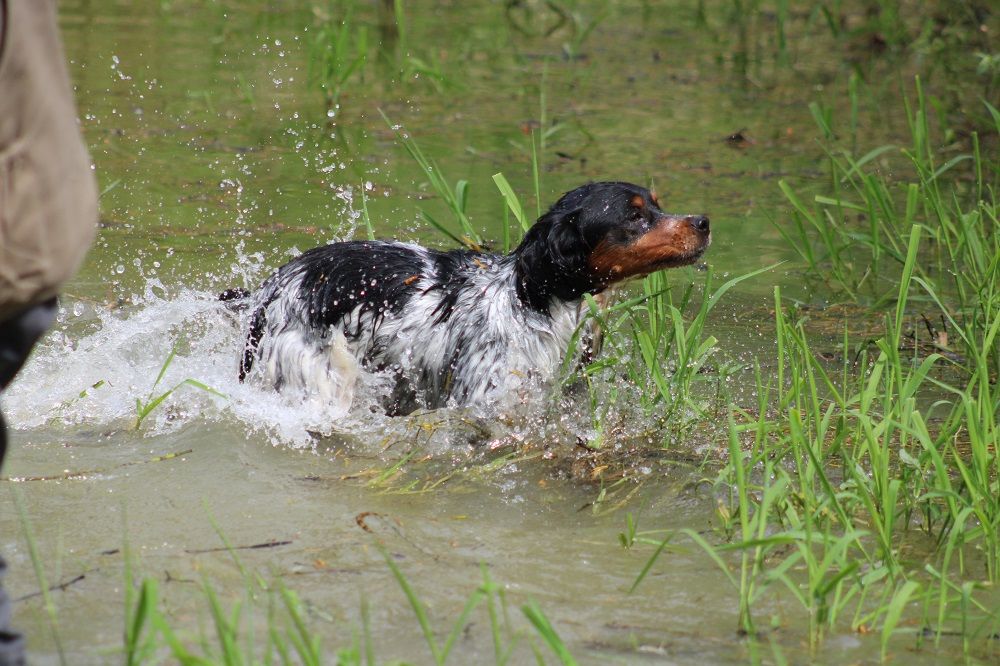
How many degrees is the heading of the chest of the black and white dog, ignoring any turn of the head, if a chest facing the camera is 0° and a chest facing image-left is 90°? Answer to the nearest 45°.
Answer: approximately 270°
